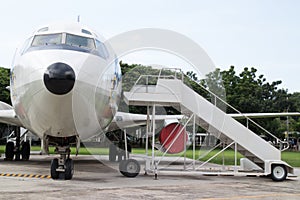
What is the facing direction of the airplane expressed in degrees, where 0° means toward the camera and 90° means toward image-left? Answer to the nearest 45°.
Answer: approximately 0°
